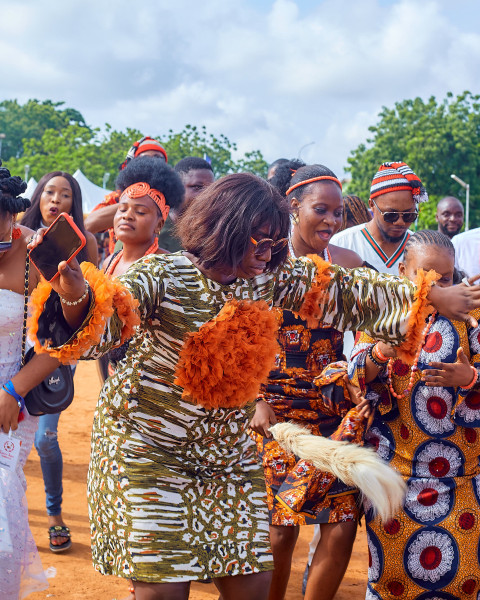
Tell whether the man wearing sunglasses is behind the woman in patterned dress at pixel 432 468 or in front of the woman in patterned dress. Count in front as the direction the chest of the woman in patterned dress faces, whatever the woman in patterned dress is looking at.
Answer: behind

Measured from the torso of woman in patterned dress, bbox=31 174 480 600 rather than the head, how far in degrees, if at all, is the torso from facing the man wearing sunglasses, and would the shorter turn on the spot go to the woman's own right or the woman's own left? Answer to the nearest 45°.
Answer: approximately 90° to the woman's own left

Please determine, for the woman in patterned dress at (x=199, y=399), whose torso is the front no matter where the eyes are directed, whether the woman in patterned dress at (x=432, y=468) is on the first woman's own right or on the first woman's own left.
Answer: on the first woman's own left

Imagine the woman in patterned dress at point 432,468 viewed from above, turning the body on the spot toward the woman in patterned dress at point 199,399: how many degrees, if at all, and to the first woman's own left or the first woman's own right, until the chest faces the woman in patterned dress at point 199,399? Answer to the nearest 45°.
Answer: approximately 45° to the first woman's own right

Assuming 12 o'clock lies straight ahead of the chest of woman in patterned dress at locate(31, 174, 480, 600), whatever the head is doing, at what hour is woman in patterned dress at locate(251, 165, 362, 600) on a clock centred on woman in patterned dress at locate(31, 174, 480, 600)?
woman in patterned dress at locate(251, 165, 362, 600) is roughly at 8 o'clock from woman in patterned dress at locate(31, 174, 480, 600).

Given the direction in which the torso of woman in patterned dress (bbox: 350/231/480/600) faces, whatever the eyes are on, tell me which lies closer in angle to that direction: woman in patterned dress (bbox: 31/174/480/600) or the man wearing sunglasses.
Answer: the woman in patterned dress

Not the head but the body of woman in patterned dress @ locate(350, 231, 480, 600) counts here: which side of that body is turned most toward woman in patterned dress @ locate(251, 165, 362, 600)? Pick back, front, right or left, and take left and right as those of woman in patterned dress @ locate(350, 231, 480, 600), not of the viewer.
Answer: right

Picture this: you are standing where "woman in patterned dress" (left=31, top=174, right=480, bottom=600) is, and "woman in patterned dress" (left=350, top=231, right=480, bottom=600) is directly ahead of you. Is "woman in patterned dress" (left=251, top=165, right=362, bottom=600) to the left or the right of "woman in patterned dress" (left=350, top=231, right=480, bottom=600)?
left
